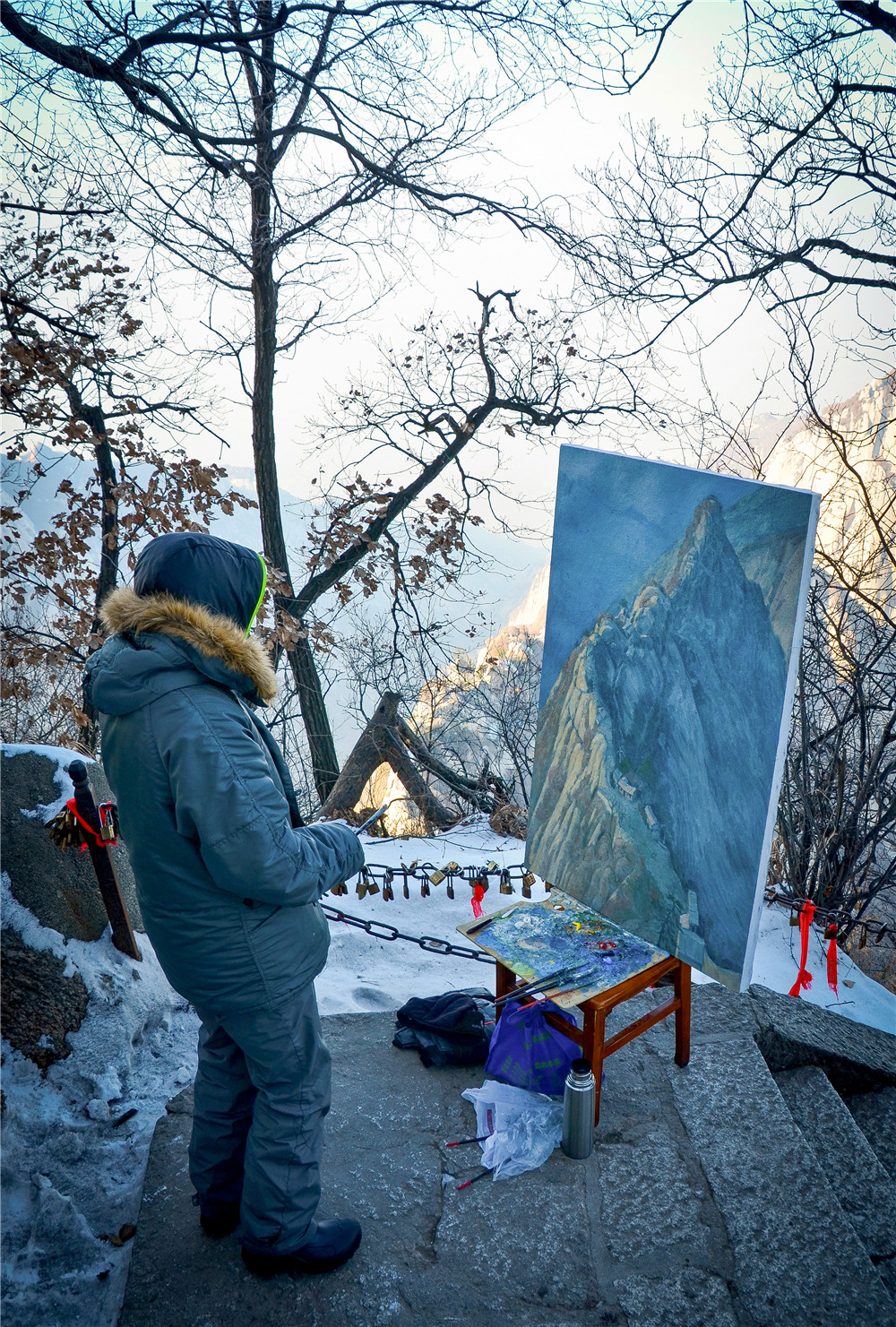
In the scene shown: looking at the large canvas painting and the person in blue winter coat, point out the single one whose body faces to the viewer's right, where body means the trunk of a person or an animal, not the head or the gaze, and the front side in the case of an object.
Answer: the person in blue winter coat

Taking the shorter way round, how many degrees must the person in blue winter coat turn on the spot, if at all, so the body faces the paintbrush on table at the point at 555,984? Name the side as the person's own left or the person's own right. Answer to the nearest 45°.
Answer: approximately 45° to the person's own left

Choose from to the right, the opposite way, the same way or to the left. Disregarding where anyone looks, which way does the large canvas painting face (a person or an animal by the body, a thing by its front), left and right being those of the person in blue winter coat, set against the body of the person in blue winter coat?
the opposite way

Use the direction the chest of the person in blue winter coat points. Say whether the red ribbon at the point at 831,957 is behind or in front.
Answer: in front

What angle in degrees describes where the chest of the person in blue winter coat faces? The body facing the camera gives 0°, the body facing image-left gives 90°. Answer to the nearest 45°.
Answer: approximately 270°

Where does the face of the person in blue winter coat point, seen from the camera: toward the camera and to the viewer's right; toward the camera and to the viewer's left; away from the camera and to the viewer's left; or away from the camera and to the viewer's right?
away from the camera and to the viewer's right

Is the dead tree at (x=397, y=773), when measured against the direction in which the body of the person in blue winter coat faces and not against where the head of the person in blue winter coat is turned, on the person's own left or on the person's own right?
on the person's own left

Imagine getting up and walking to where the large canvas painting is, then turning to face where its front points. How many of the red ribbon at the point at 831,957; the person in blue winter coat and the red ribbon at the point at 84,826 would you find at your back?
1

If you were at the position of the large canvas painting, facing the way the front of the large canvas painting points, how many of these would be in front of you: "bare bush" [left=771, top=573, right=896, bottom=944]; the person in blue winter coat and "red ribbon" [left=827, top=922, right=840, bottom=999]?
1

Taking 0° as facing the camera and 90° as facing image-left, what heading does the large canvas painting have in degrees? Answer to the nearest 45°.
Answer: approximately 45°

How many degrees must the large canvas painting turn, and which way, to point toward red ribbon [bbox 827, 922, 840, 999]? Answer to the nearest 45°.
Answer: approximately 180°
